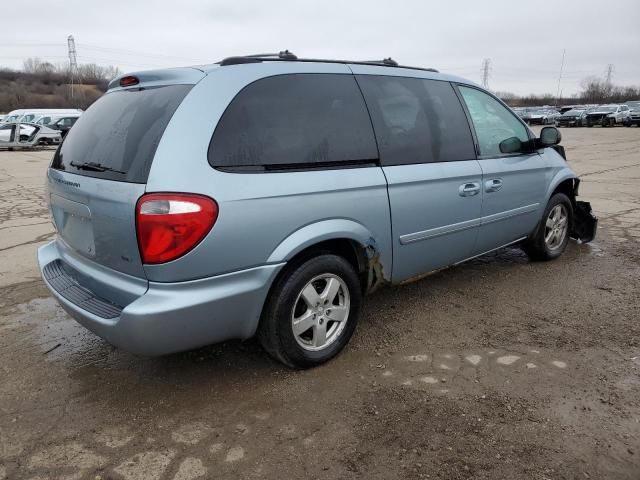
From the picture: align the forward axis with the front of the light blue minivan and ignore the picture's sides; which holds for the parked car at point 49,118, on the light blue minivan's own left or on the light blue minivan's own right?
on the light blue minivan's own left

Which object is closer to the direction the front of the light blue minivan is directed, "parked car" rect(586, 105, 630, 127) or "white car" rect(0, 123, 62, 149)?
the parked car

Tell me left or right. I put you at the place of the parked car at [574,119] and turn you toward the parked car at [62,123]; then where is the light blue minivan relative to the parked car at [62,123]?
left

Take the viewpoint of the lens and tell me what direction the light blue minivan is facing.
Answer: facing away from the viewer and to the right of the viewer

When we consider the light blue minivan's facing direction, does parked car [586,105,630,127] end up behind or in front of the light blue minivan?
in front

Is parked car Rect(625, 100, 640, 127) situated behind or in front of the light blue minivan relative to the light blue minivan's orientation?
in front

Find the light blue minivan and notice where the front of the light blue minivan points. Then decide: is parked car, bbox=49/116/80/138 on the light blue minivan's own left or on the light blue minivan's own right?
on the light blue minivan's own left

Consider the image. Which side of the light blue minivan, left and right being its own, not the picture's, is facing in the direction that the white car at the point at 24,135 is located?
left
